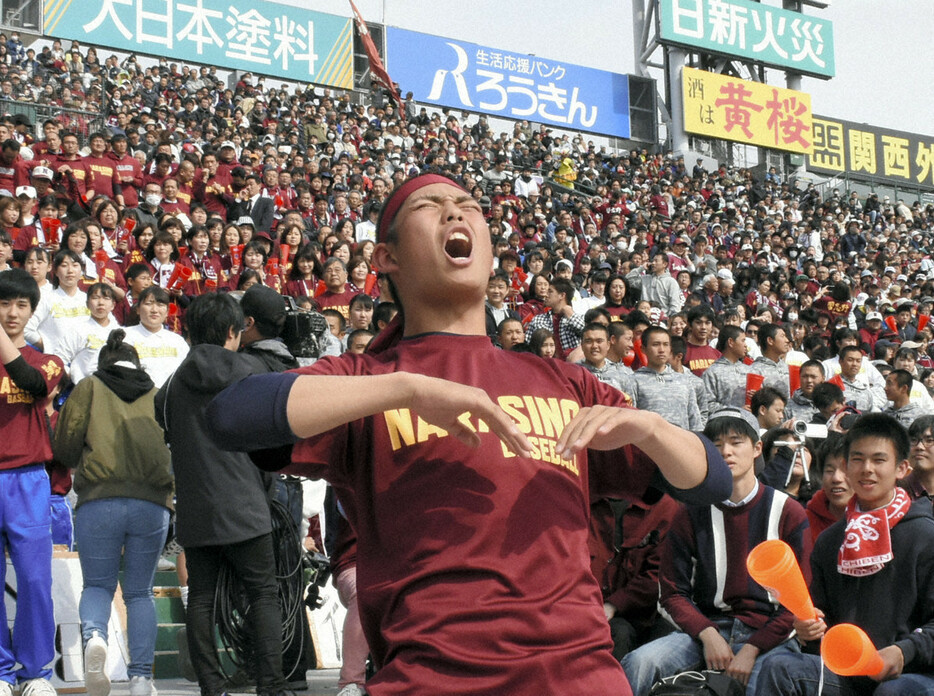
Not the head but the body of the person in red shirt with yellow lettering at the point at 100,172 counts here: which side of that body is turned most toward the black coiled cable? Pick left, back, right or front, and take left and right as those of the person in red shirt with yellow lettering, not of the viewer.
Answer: front

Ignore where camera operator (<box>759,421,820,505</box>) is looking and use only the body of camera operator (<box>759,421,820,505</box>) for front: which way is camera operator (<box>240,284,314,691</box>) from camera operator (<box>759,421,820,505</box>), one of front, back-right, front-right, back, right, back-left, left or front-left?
right

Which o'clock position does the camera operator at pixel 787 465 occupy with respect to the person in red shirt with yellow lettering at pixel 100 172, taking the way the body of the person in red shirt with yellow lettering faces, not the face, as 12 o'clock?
The camera operator is roughly at 11 o'clock from the person in red shirt with yellow lettering.

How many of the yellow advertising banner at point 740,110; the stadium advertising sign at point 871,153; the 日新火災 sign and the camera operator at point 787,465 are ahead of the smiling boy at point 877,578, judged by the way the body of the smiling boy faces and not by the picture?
0

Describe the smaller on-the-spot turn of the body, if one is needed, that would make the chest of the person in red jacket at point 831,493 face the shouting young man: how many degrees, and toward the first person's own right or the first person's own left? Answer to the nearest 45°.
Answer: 0° — they already face them

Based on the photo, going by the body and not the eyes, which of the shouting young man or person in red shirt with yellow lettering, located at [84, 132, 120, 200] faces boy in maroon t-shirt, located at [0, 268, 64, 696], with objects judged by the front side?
the person in red shirt with yellow lettering

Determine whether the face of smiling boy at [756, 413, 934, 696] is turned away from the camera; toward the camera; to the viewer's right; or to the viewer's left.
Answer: toward the camera

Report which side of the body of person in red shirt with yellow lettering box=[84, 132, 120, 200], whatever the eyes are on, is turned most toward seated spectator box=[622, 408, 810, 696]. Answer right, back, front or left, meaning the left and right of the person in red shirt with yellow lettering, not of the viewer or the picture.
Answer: front

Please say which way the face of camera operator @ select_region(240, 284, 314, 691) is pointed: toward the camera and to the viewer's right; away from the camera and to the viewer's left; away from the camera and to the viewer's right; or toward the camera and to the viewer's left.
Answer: away from the camera and to the viewer's right

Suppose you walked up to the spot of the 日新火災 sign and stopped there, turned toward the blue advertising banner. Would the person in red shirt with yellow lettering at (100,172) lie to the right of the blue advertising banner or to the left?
left

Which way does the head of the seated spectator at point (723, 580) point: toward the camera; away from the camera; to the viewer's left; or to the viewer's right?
toward the camera

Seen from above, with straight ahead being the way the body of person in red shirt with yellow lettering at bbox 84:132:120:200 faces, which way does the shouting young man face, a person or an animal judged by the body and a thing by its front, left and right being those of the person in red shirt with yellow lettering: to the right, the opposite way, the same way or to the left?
the same way

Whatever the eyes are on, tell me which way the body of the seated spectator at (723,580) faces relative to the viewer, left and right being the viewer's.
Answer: facing the viewer and to the left of the viewer

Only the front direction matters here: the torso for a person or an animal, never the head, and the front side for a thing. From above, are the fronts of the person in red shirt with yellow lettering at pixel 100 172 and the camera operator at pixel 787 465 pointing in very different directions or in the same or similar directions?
same or similar directions

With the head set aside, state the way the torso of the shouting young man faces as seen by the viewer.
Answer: toward the camera

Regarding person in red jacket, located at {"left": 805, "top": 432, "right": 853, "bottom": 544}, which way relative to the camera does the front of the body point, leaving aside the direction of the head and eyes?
toward the camera
